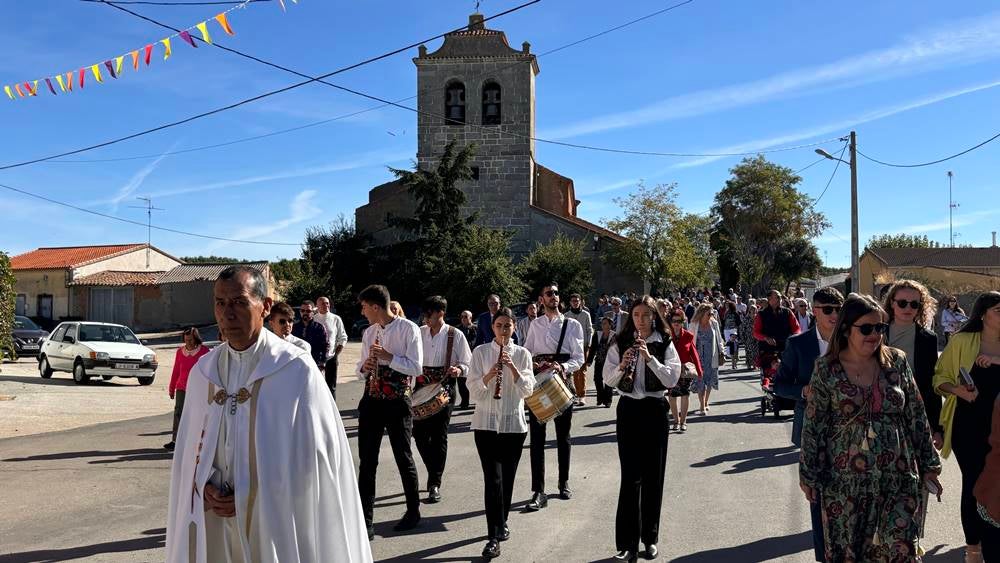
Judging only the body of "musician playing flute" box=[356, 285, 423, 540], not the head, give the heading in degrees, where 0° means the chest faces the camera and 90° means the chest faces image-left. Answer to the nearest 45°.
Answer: approximately 45°

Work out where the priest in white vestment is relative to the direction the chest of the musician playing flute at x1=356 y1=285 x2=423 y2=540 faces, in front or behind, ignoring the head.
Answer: in front

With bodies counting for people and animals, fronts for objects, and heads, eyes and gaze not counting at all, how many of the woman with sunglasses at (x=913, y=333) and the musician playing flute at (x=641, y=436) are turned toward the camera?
2

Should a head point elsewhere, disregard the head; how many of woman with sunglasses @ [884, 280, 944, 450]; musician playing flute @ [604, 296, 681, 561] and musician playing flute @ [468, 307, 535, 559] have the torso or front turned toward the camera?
3

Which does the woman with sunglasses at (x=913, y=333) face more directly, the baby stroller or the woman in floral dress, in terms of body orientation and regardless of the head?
the woman in floral dress

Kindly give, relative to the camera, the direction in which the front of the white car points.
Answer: facing the viewer and to the right of the viewer

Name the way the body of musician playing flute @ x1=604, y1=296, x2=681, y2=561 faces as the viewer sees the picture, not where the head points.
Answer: toward the camera

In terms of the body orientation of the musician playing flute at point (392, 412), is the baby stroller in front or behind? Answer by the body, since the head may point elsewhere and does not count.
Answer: behind

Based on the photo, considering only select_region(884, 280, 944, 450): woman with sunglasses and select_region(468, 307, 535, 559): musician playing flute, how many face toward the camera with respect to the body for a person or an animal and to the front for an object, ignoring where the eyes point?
2

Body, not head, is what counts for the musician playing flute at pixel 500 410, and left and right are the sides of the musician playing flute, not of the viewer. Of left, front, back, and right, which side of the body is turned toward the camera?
front

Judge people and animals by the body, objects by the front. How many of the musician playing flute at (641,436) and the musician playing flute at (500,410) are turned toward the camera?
2

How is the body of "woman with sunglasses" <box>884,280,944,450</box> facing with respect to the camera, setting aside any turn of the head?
toward the camera

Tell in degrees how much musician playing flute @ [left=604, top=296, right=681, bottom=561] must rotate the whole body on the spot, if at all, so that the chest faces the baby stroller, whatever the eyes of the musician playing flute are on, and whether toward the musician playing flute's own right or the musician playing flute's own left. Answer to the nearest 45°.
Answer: approximately 180°
